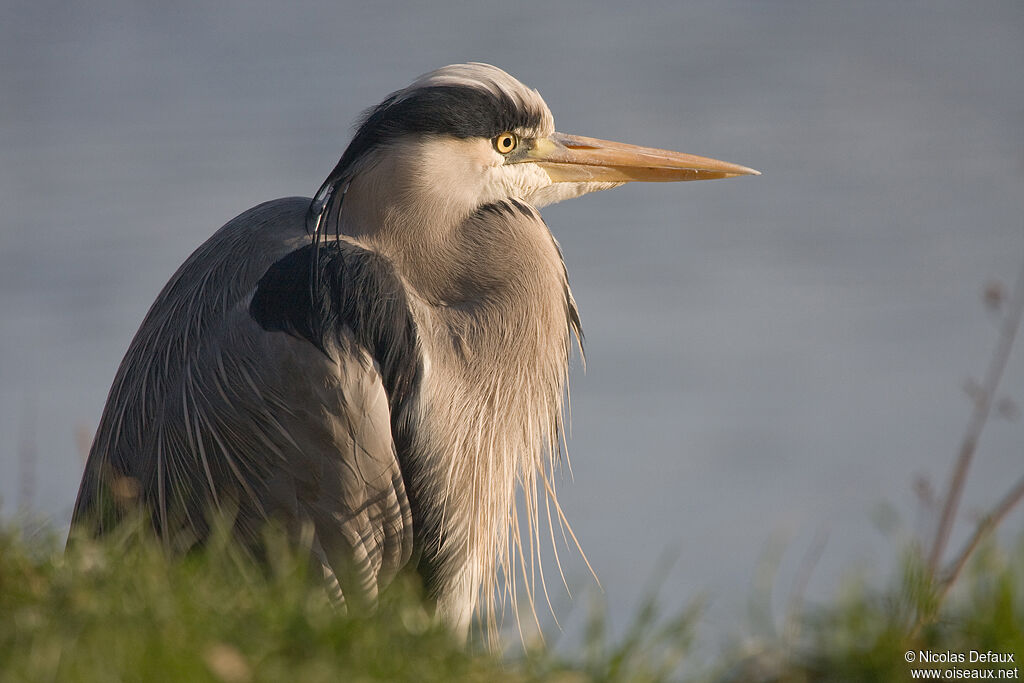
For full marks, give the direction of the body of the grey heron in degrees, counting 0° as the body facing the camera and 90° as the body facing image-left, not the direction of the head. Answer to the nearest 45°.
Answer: approximately 270°

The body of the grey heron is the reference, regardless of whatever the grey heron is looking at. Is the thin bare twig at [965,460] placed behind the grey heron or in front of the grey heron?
in front
